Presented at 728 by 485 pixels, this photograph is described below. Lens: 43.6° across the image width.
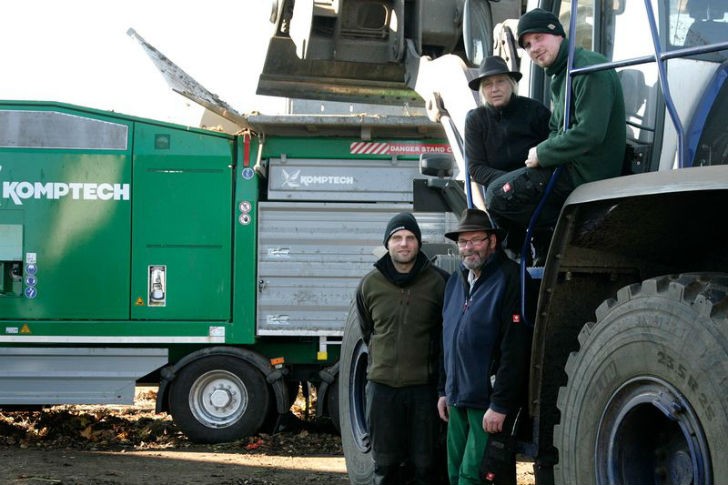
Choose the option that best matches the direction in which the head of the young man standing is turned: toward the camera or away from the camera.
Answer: toward the camera

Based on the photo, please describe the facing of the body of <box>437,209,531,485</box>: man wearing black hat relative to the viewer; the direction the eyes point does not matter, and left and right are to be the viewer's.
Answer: facing the viewer and to the left of the viewer

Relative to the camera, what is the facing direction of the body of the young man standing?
toward the camera

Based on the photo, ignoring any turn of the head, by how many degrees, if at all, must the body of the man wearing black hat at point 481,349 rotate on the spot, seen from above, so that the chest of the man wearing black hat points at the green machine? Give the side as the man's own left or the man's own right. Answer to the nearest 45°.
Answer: approximately 90° to the man's own right

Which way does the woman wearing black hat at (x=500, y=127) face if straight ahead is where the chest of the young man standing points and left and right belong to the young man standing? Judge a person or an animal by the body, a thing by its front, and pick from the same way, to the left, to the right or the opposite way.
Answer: the same way

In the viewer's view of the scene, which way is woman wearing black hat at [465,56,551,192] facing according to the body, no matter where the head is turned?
toward the camera

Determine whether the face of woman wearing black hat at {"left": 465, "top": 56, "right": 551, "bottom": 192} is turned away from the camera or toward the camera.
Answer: toward the camera
